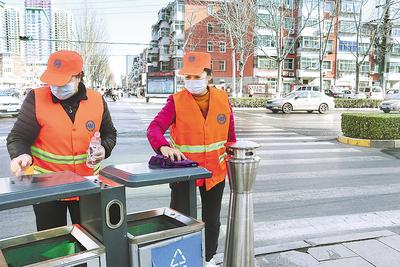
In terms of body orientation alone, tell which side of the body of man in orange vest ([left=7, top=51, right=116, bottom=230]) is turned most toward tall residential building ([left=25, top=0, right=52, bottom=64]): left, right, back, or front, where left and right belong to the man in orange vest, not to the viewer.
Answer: back

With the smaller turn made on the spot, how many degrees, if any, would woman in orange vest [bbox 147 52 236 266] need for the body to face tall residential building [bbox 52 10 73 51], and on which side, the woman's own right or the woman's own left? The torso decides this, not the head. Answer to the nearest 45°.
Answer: approximately 180°

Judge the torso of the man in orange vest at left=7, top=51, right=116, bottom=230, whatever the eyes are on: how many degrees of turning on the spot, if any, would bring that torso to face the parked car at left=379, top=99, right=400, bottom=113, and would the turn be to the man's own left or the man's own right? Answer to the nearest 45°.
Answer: approximately 135° to the man's own left

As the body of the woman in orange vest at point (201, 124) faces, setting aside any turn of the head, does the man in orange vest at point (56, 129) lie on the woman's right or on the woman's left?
on the woman's right

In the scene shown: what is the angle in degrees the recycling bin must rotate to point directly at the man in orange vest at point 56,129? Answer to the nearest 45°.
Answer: approximately 180°

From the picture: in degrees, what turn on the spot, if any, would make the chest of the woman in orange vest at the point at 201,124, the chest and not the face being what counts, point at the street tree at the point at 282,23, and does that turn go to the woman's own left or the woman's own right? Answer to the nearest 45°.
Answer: approximately 180°

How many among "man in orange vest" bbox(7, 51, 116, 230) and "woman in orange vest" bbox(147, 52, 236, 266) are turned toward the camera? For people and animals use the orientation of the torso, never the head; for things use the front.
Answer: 2

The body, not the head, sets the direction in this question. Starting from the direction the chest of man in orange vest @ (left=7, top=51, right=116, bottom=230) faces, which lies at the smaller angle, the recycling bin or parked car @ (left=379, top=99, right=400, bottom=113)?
the recycling bin

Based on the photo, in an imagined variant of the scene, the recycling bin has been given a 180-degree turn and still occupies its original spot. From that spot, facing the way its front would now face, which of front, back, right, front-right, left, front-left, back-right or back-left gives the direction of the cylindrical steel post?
right

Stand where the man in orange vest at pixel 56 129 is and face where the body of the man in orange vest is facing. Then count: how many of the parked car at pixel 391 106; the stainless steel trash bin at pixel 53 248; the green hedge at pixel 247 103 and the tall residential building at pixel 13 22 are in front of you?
1

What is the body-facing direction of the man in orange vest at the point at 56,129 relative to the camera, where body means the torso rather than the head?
toward the camera

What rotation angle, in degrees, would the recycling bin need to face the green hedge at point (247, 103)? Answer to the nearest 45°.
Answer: approximately 135° to its left

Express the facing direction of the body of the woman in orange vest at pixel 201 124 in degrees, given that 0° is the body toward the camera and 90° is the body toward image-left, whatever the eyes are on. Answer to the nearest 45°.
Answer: approximately 0°
